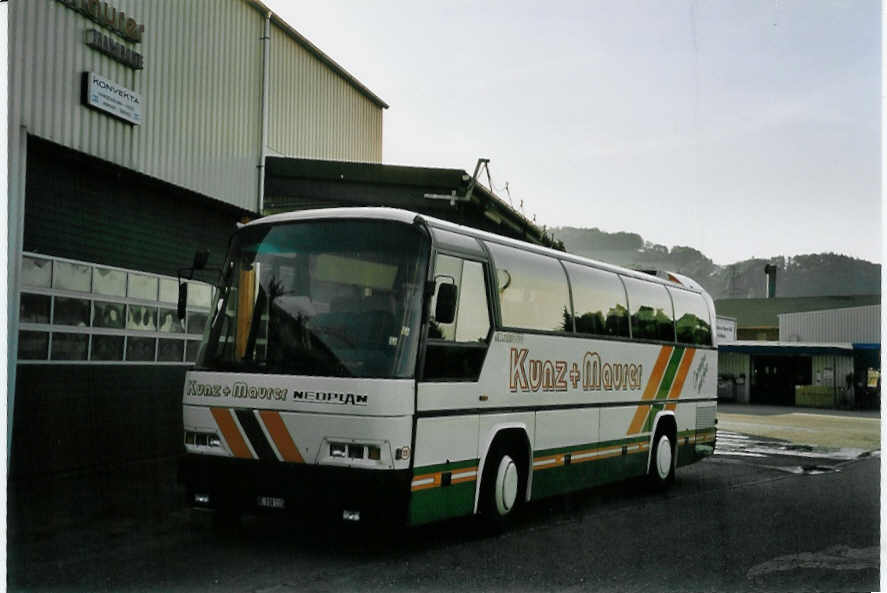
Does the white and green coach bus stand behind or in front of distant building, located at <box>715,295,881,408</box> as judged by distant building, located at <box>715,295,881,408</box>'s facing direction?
in front

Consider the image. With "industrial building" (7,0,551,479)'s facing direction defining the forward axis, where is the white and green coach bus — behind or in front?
in front

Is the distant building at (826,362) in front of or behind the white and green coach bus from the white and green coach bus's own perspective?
behind

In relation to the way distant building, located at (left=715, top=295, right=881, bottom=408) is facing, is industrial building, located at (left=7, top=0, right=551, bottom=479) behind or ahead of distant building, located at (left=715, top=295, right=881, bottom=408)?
ahead

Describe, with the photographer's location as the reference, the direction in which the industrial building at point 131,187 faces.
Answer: facing the viewer and to the right of the viewer

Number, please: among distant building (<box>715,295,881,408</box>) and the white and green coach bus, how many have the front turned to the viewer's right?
0

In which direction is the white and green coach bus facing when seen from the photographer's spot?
facing the viewer and to the left of the viewer

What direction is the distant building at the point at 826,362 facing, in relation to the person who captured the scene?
facing the viewer

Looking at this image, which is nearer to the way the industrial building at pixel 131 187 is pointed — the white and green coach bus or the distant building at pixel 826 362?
the white and green coach bus

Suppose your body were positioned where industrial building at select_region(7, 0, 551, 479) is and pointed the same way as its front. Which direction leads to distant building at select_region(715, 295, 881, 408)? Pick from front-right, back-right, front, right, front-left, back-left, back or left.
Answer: left

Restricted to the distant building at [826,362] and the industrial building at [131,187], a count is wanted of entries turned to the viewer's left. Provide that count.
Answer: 0
